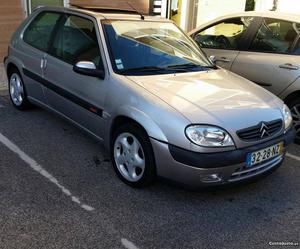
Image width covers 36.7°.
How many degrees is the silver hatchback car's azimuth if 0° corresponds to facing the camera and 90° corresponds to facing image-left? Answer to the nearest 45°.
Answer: approximately 315°

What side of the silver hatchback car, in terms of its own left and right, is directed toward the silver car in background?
left
